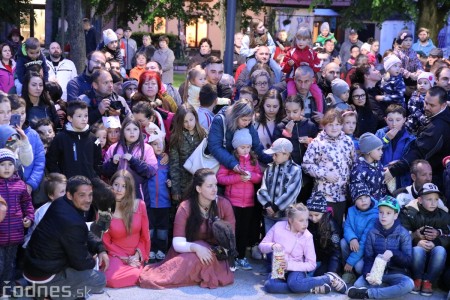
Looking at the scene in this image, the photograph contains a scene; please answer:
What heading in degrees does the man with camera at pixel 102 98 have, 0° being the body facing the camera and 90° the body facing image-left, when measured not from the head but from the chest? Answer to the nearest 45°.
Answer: approximately 315°

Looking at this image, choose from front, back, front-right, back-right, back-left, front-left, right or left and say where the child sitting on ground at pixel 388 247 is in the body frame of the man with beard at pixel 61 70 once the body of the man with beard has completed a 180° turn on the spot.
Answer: back-right

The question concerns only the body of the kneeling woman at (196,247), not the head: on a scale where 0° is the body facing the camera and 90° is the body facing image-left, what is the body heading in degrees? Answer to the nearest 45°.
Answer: approximately 315°

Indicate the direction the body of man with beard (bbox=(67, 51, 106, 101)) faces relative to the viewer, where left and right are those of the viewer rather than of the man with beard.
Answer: facing the viewer and to the right of the viewer

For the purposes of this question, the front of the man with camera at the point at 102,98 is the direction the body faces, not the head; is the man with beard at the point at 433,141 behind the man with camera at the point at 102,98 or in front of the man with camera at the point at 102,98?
in front

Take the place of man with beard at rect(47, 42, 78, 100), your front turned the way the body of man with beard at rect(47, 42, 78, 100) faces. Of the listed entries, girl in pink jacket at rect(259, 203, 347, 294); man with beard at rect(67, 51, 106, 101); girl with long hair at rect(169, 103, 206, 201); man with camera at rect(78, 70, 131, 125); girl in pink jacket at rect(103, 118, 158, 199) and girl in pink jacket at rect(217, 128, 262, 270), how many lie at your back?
0

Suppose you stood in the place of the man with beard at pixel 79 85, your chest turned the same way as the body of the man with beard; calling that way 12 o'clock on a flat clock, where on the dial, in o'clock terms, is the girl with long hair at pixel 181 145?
The girl with long hair is roughly at 12 o'clock from the man with beard.

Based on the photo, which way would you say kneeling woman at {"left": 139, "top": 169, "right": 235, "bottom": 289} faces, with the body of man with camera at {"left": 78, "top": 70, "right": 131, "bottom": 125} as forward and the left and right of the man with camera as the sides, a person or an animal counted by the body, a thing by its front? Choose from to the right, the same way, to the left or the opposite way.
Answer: the same way

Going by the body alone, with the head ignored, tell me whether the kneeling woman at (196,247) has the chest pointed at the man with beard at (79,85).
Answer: no

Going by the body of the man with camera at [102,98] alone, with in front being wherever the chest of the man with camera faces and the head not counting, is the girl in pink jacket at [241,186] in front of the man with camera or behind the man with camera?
in front

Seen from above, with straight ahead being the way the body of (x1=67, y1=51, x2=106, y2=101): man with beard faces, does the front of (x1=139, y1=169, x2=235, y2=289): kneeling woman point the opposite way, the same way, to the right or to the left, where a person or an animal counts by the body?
the same way

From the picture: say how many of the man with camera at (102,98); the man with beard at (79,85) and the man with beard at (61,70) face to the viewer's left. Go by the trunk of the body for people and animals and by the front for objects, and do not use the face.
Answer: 0

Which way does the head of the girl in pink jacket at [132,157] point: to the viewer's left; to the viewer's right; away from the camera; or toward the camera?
toward the camera

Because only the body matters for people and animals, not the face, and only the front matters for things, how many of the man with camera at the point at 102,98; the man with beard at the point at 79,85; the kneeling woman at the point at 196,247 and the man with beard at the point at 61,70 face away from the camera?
0

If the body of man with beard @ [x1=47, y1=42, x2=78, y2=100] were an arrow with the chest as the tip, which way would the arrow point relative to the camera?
toward the camera

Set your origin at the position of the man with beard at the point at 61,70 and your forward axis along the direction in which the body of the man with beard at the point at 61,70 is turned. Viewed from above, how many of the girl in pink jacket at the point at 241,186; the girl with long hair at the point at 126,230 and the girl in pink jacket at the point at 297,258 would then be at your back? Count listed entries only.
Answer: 0

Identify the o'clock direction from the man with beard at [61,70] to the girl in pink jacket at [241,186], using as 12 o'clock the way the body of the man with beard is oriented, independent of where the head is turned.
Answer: The girl in pink jacket is roughly at 11 o'clock from the man with beard.
